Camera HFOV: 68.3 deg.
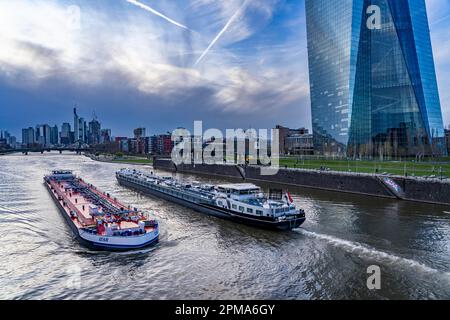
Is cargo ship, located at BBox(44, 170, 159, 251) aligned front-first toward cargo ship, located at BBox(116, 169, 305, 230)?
no

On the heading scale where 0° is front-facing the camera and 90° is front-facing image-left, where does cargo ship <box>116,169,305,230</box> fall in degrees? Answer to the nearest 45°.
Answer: approximately 135°

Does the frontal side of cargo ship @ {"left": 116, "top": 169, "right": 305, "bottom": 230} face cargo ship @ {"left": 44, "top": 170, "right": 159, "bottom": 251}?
no
